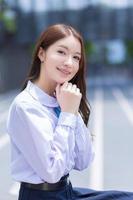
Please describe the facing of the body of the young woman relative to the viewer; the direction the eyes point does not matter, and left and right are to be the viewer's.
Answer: facing the viewer and to the right of the viewer
